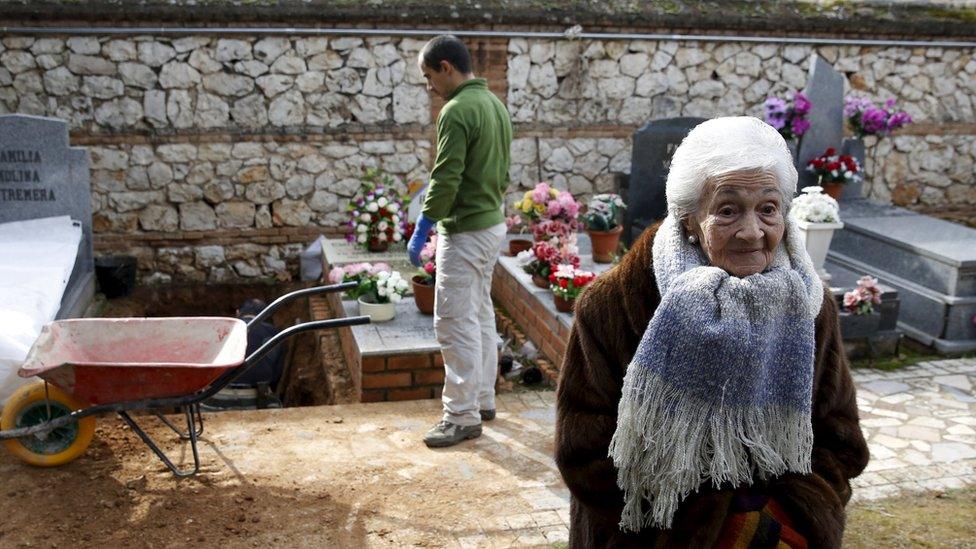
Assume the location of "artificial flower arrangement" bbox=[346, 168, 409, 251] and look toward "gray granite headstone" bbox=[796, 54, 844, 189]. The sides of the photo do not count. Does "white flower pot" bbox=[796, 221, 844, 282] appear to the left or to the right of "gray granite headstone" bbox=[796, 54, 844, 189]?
right

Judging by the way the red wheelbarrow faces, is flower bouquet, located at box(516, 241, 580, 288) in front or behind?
behind

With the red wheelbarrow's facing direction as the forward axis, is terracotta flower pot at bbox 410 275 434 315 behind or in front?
behind

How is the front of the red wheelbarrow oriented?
to the viewer's left

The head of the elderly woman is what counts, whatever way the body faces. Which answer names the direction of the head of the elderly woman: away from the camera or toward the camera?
toward the camera

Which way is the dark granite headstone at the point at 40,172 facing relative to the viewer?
toward the camera

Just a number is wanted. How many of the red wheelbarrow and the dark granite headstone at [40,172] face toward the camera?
1

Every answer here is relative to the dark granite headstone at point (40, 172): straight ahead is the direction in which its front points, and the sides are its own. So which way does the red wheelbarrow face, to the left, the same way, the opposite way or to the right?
to the right

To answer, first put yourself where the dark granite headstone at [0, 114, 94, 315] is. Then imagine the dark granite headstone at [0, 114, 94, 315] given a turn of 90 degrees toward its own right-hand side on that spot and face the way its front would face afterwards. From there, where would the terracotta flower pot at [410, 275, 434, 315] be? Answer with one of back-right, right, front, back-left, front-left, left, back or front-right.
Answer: back-left

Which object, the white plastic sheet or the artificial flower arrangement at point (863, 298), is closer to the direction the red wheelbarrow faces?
the white plastic sheet

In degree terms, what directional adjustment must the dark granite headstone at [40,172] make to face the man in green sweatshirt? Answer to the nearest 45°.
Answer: approximately 45° to its left

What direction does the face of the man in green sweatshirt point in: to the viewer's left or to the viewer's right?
to the viewer's left

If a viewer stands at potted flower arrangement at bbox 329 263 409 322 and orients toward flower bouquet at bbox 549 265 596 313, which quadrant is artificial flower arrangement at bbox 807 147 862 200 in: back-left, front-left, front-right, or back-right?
front-left

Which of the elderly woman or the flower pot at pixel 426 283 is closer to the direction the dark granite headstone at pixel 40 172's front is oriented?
the elderly woman
